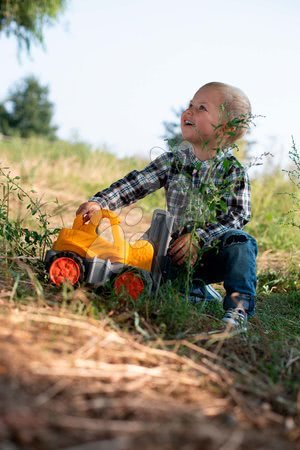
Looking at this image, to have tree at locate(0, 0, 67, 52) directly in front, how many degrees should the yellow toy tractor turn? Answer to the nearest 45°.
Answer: approximately 90° to its left

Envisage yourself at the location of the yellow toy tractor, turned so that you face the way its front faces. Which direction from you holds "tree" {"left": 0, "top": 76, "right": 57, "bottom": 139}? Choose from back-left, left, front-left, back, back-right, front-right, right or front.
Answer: left

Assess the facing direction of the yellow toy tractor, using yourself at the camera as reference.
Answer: facing to the right of the viewer
